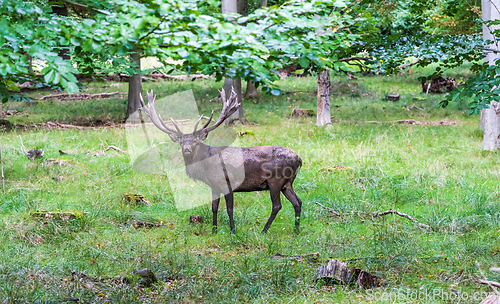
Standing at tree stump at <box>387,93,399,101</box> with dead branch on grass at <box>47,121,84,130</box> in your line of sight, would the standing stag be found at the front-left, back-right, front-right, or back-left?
front-left

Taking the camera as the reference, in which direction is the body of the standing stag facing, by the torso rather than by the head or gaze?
to the viewer's left

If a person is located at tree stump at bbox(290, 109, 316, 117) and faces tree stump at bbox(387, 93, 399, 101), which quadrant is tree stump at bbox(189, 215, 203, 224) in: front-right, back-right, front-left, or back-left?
back-right

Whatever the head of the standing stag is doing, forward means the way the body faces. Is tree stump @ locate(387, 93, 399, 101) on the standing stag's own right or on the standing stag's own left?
on the standing stag's own right

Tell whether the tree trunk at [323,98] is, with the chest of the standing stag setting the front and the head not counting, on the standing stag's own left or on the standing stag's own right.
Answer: on the standing stag's own right

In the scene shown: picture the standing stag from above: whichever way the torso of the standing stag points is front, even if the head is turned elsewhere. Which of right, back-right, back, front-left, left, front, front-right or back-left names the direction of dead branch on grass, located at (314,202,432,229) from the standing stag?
back

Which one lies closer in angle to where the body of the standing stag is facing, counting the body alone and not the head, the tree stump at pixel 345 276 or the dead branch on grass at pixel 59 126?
the dead branch on grass

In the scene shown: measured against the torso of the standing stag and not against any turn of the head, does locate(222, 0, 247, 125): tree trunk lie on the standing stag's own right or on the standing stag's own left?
on the standing stag's own right

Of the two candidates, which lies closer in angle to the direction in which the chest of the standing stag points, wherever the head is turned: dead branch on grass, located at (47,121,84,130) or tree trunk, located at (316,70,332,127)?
the dead branch on grass

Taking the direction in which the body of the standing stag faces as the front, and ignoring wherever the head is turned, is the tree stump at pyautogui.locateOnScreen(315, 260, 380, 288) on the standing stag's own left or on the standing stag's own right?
on the standing stag's own left

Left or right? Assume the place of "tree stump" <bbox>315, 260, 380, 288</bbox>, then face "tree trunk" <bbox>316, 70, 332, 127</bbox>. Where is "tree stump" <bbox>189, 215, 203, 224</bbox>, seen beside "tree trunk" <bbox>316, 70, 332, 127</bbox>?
left
